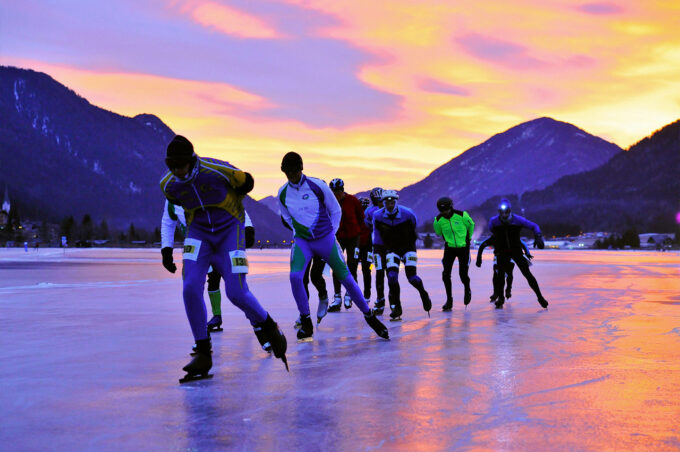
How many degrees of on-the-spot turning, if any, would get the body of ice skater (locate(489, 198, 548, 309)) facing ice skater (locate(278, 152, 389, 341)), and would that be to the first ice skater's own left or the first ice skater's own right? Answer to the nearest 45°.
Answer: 0° — they already face them

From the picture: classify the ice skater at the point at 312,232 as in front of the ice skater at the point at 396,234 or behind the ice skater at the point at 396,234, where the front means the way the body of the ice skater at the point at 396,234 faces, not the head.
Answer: in front

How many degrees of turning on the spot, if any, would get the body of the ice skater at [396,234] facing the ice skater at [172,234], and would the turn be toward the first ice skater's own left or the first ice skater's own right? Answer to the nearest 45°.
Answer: approximately 45° to the first ice skater's own right

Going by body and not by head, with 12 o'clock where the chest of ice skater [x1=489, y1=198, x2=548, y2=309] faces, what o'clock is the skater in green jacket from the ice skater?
The skater in green jacket is roughly at 2 o'clock from the ice skater.

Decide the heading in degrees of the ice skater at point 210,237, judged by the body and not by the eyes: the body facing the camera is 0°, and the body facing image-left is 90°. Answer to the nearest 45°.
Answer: approximately 45°

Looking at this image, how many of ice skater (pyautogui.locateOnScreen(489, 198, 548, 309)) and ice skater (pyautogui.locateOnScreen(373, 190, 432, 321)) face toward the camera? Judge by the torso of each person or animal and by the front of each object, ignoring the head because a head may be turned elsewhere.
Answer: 2

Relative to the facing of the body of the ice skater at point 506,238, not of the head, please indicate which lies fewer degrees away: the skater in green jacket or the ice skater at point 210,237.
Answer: the ice skater

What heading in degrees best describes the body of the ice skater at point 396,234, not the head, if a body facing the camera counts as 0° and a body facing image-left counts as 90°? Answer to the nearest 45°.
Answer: approximately 0°
